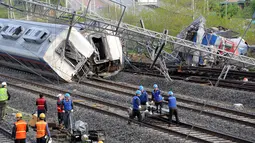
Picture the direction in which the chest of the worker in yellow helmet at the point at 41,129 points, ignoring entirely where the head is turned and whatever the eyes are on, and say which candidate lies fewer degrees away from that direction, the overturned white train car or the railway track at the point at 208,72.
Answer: the overturned white train car

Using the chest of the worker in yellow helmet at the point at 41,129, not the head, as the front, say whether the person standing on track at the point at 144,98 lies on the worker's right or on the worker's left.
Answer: on the worker's right

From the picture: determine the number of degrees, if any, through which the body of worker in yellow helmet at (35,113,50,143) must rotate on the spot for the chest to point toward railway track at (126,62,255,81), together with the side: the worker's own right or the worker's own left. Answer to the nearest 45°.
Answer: approximately 45° to the worker's own right

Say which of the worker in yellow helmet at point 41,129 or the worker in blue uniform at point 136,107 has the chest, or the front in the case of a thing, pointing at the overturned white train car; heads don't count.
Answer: the worker in yellow helmet

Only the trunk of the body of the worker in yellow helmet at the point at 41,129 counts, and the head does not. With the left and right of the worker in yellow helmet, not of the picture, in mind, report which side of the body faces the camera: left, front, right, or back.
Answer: back
